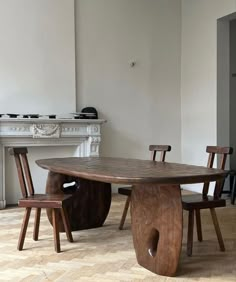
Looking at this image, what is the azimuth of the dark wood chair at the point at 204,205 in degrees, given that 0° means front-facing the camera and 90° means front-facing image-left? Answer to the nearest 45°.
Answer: approximately 45°
